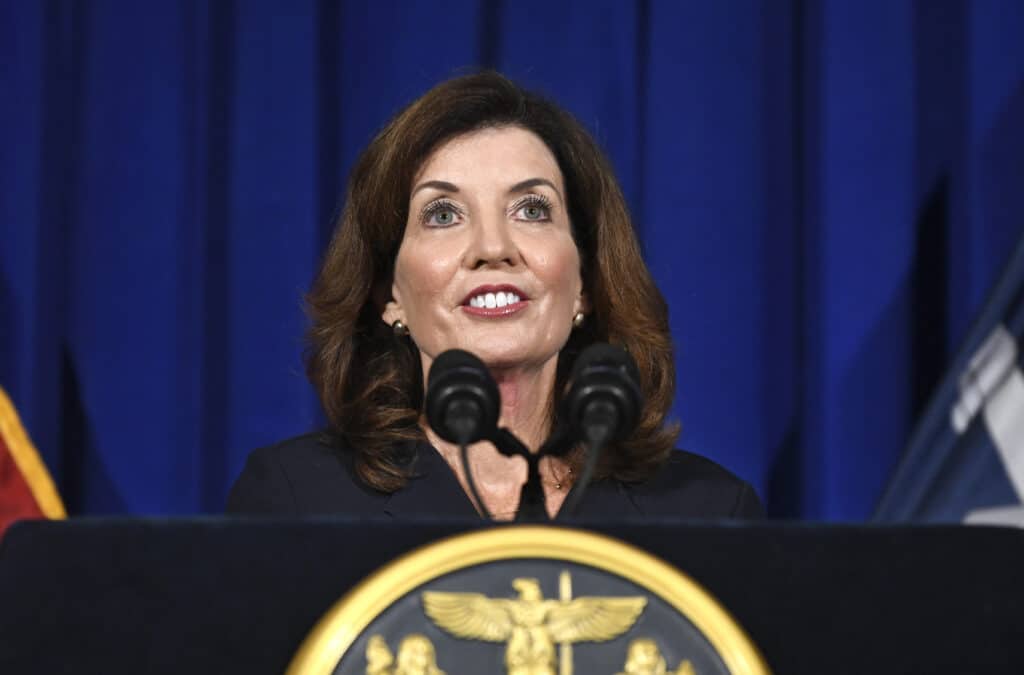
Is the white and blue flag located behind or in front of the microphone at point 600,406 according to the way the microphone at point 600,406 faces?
in front

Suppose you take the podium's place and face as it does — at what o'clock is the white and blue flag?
The white and blue flag is roughly at 7 o'clock from the podium.

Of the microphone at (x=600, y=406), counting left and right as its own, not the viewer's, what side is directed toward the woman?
front

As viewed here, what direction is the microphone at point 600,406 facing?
away from the camera

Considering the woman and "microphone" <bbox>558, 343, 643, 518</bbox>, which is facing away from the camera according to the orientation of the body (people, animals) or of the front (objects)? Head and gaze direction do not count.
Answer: the microphone

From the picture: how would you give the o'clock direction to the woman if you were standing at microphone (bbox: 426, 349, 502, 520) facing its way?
The woman is roughly at 12 o'clock from the microphone.

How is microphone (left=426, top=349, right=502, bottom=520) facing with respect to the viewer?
away from the camera

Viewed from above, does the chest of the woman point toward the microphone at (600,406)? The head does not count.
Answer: yes

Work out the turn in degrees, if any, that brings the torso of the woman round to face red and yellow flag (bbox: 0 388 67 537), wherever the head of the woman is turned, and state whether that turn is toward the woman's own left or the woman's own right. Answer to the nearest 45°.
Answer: approximately 135° to the woman's own right

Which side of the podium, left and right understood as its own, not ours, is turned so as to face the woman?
back

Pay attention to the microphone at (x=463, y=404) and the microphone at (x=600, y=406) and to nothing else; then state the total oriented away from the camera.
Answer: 2

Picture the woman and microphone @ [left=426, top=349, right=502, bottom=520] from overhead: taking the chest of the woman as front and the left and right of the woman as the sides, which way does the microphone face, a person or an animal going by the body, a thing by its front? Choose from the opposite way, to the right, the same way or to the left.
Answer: the opposite way
